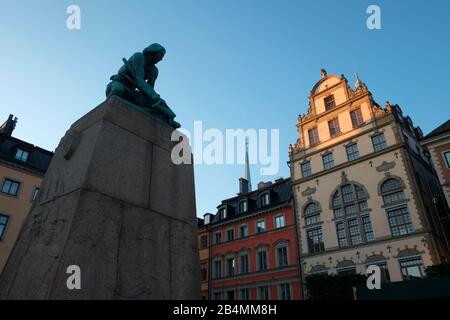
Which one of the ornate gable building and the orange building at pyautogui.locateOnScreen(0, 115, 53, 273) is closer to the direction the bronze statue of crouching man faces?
the ornate gable building

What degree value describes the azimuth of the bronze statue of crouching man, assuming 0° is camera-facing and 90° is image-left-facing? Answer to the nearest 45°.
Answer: approximately 315°

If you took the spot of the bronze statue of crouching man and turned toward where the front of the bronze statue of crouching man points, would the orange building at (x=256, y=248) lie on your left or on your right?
on your left

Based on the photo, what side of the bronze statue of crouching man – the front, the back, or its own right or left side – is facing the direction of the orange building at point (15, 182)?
back

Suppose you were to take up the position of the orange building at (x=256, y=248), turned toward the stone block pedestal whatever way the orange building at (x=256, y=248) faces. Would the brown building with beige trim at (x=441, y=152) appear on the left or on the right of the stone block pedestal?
left
